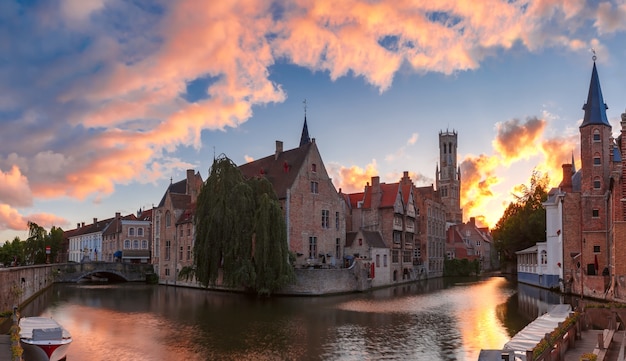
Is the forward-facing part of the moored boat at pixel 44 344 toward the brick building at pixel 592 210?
no
